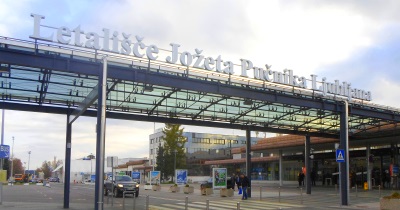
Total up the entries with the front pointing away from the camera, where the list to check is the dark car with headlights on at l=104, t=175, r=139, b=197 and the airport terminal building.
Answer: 0

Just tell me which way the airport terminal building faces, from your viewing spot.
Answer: facing the viewer and to the right of the viewer

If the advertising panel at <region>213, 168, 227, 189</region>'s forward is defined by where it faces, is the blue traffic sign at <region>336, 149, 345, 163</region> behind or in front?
in front

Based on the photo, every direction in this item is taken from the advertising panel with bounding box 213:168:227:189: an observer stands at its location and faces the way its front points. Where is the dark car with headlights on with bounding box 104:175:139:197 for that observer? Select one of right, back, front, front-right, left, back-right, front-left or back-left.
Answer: front-right

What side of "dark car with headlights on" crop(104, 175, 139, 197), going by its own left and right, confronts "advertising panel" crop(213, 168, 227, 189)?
left

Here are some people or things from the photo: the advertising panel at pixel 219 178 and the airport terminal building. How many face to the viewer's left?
0
